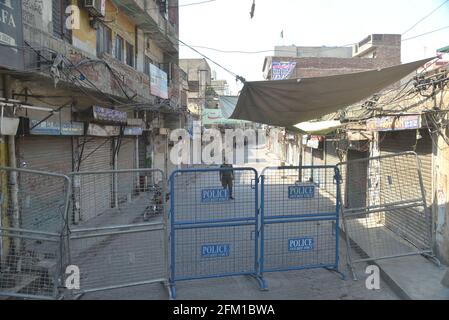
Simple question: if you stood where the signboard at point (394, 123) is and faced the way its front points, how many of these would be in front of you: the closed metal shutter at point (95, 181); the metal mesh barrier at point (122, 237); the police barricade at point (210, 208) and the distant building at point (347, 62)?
3

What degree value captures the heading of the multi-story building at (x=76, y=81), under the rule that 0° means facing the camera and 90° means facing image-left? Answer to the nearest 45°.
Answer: approximately 315°

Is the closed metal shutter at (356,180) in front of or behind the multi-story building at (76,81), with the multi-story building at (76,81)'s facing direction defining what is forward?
in front

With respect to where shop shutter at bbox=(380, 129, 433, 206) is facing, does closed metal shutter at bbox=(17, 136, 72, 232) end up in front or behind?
in front

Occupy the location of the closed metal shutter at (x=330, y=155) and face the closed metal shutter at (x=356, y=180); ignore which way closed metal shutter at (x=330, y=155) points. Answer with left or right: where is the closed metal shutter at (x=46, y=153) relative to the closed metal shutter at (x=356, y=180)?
right

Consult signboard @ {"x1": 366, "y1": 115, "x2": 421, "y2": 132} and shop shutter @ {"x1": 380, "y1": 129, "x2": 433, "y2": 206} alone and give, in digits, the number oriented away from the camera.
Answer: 0

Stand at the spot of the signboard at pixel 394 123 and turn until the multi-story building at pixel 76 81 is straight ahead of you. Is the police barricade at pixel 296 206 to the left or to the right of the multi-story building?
left

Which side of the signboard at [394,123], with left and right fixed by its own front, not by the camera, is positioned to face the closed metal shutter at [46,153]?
front

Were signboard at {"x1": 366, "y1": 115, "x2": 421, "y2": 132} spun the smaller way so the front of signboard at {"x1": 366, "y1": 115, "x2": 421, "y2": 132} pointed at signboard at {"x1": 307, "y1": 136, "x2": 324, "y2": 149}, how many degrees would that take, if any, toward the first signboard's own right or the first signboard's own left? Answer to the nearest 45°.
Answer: approximately 135° to the first signboard's own right
